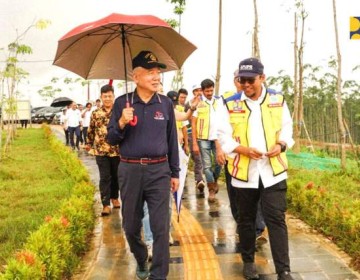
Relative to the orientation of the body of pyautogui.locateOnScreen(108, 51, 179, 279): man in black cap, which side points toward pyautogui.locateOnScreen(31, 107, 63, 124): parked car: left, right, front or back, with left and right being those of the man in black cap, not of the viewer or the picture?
back

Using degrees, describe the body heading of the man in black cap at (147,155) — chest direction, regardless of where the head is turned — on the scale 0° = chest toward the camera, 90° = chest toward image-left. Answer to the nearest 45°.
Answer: approximately 0°

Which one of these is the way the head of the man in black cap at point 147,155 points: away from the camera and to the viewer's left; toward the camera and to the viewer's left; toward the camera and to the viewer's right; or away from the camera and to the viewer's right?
toward the camera and to the viewer's right

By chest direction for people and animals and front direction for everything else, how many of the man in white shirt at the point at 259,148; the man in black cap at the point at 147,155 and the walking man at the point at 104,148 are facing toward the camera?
3

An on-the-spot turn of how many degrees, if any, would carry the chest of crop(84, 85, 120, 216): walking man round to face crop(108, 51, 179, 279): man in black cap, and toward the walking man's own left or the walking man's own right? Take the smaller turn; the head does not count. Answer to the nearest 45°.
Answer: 0° — they already face them

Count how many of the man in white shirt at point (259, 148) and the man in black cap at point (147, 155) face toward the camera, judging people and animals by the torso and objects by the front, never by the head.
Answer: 2

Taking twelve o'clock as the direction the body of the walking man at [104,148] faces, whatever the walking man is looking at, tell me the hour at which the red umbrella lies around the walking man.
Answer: The red umbrella is roughly at 12 o'clock from the walking man.

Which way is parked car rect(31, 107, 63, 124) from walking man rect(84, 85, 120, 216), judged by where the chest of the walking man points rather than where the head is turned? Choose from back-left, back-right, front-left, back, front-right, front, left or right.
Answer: back

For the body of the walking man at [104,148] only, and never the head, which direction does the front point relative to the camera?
toward the camera

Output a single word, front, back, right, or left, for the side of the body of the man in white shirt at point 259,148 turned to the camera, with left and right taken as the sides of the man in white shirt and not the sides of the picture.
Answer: front

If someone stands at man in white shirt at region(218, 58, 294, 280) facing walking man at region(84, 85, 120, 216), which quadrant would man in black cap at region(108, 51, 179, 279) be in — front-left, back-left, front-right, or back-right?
front-left

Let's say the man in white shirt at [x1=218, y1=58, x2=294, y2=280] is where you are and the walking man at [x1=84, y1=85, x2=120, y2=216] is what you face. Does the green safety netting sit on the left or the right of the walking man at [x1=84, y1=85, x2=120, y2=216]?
right

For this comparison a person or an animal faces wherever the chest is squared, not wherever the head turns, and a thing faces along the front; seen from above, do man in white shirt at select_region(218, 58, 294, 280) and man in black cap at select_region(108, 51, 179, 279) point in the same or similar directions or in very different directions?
same or similar directions

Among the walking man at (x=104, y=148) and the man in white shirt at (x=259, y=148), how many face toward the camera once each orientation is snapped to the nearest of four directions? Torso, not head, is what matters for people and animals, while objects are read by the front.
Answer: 2

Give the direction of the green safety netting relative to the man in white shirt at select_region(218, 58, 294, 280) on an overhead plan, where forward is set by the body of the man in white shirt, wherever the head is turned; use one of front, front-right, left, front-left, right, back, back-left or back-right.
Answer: back
